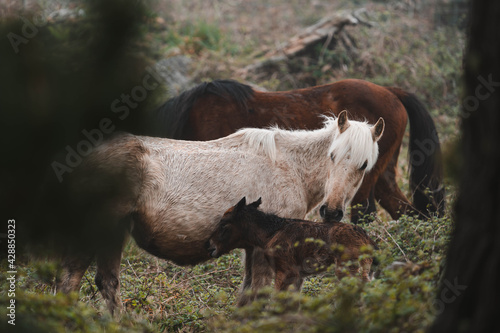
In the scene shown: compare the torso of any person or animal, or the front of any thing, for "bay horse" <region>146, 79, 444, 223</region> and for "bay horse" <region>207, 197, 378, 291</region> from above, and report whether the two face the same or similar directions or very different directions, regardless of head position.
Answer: same or similar directions

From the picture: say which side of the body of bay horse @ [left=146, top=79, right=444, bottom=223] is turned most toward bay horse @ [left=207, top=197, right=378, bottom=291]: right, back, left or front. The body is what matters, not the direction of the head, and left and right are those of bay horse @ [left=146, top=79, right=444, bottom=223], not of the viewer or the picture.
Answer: left

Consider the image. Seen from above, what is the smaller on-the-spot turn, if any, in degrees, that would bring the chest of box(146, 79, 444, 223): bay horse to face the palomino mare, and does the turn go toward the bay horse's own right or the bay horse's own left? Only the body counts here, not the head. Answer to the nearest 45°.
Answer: approximately 45° to the bay horse's own left

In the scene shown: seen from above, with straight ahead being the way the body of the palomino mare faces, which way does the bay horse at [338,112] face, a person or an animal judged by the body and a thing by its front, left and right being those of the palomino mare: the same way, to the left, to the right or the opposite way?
the opposite way

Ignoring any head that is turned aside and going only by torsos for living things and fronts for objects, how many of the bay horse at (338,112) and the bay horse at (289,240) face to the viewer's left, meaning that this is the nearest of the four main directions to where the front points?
2

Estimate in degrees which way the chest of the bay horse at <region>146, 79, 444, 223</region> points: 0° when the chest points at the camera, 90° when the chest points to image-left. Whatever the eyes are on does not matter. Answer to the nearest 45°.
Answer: approximately 90°

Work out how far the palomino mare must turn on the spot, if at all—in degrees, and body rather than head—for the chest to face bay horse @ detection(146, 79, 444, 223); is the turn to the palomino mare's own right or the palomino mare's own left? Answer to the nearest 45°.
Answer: approximately 45° to the palomino mare's own left

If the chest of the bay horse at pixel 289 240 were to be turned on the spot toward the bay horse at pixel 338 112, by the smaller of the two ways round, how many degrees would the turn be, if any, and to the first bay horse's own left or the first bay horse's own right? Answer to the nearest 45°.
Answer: approximately 90° to the first bay horse's own right

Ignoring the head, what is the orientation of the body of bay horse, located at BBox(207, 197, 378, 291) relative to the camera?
to the viewer's left

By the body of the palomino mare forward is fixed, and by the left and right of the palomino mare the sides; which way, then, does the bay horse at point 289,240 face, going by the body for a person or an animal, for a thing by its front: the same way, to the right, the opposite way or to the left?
the opposite way

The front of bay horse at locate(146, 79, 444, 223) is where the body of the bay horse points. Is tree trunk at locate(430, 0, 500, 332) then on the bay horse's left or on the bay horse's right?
on the bay horse's left

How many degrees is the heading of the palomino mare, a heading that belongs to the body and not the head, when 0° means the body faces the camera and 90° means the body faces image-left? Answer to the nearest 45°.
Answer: approximately 270°
